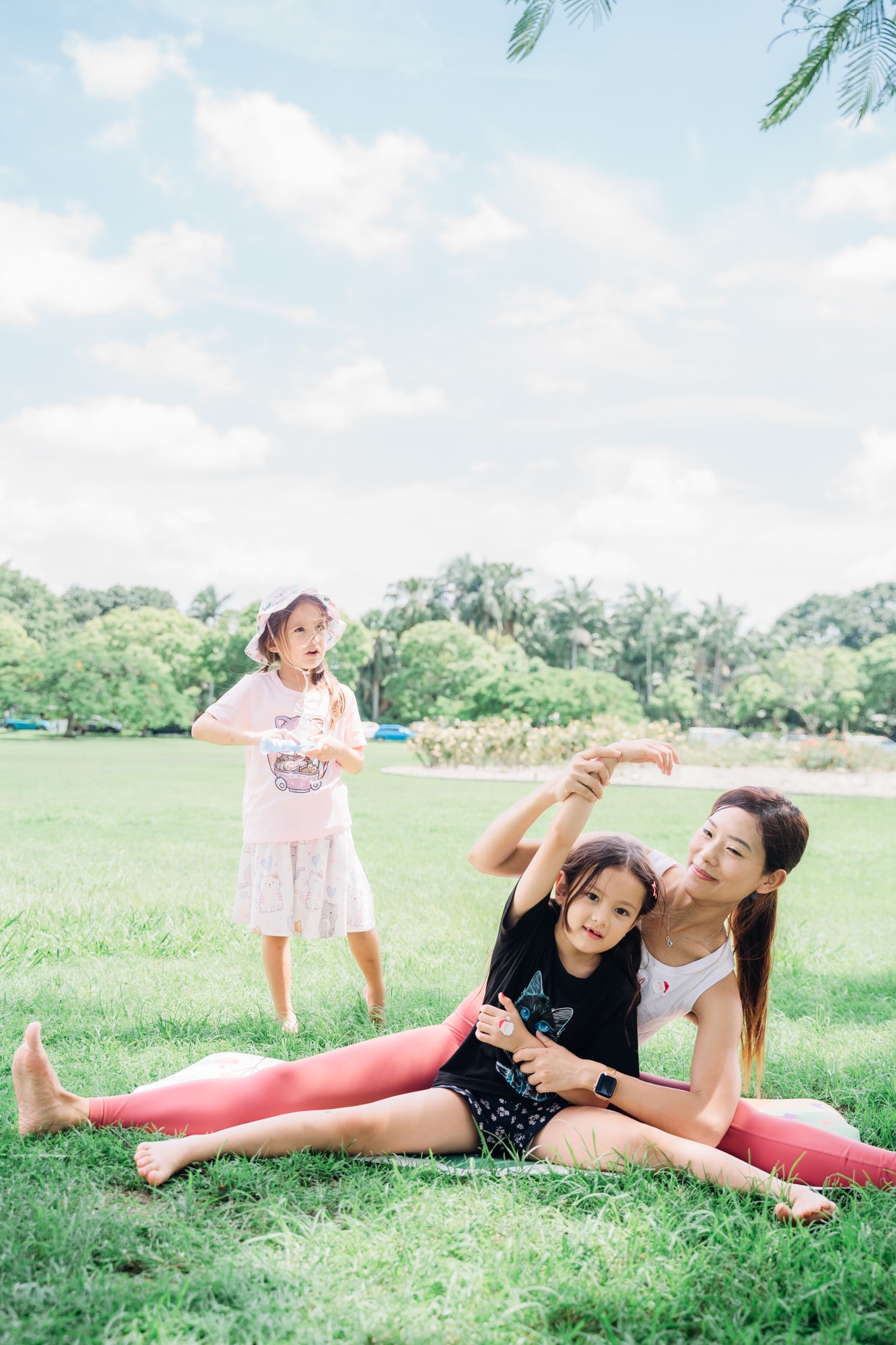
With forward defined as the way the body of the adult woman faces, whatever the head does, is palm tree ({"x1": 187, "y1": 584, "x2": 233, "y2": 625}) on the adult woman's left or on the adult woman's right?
on the adult woman's right

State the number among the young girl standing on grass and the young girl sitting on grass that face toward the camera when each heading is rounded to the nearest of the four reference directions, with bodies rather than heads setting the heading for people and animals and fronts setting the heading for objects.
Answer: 2

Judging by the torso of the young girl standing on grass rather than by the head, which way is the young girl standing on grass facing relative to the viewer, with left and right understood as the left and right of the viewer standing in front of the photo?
facing the viewer

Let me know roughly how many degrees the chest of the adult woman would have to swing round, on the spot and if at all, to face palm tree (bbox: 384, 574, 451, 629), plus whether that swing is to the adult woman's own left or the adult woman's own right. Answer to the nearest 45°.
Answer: approximately 135° to the adult woman's own right

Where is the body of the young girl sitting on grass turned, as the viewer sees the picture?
toward the camera

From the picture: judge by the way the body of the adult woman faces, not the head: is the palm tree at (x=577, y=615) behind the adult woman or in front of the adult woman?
behind

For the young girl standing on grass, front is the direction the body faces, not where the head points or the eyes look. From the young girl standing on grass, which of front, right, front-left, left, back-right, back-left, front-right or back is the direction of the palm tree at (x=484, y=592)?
back

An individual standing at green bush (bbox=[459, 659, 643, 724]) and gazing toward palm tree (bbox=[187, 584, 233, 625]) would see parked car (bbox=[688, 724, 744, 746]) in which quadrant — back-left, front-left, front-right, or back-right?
back-right

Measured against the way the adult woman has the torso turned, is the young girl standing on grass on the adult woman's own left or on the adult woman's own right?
on the adult woman's own right
